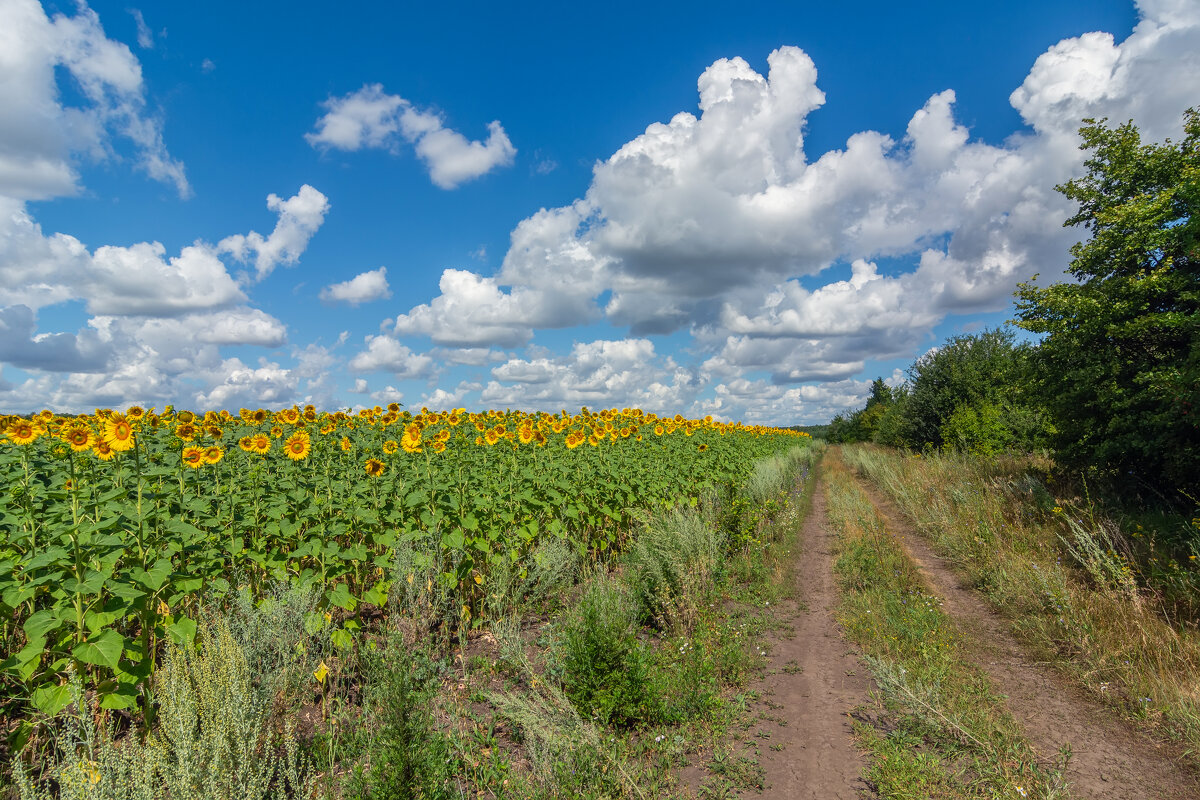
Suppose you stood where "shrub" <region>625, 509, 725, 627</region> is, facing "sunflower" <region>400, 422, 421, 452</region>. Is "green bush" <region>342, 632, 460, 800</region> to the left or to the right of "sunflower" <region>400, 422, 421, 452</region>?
left

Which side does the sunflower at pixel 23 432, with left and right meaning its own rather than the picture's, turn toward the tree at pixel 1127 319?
left

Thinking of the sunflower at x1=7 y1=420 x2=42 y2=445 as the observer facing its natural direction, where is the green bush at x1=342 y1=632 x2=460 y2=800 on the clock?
The green bush is roughly at 11 o'clock from the sunflower.

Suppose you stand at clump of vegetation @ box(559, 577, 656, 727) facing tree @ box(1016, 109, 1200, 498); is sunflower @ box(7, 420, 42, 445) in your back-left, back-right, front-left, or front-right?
back-left

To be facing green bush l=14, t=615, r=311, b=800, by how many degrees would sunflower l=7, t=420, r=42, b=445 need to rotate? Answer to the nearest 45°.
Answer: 0° — it already faces it

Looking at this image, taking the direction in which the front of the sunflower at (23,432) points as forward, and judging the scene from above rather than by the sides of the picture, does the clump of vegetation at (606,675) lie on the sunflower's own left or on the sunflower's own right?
on the sunflower's own left

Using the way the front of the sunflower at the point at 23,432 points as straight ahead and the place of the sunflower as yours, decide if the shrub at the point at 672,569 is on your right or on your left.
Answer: on your left

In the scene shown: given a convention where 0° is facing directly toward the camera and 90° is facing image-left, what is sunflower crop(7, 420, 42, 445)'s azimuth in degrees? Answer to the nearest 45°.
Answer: approximately 0°
